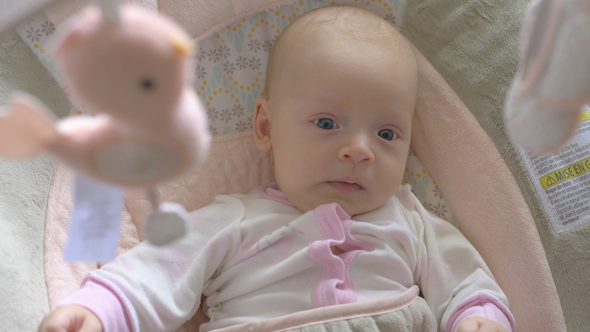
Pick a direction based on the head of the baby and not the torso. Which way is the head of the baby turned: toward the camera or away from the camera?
toward the camera

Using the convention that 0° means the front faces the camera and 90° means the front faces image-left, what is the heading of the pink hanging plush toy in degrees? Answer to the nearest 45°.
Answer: approximately 270°
